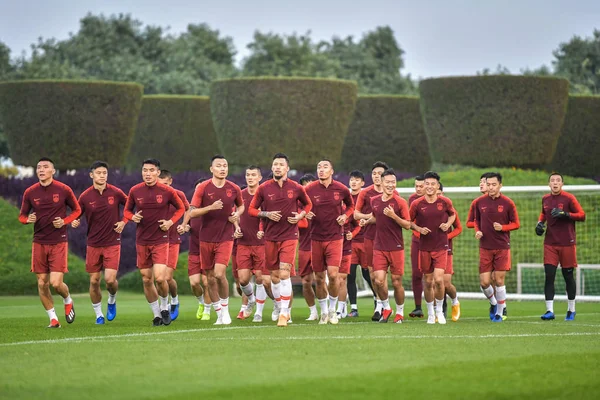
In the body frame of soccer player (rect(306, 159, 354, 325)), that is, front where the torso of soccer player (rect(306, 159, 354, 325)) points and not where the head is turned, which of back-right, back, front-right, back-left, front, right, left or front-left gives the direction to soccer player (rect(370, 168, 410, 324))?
left

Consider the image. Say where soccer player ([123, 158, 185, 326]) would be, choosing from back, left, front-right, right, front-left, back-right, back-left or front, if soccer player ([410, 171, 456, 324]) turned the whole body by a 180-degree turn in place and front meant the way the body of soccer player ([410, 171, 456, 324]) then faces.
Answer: left

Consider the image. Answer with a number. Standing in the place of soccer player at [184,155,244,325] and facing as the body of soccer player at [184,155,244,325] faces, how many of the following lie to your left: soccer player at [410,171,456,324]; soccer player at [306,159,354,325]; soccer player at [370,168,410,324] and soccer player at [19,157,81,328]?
3

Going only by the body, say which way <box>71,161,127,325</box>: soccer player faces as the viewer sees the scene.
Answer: toward the camera

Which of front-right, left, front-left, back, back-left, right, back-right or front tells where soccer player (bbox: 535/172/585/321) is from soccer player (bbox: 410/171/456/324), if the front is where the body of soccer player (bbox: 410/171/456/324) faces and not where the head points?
back-left

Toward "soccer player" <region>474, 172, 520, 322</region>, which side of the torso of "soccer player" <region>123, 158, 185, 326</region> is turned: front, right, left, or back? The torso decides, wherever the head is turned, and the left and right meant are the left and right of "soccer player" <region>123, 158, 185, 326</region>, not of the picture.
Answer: left

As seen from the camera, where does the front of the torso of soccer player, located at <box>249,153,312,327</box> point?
toward the camera

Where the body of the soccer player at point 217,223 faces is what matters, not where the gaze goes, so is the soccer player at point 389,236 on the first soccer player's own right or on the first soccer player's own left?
on the first soccer player's own left

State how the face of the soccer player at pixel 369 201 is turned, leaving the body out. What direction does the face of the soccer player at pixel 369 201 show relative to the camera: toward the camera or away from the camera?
toward the camera

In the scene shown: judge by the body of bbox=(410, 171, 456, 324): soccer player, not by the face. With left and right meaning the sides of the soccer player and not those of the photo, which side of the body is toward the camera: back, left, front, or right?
front

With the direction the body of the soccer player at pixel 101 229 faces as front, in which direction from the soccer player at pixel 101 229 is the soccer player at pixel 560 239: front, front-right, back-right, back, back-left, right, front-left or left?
left

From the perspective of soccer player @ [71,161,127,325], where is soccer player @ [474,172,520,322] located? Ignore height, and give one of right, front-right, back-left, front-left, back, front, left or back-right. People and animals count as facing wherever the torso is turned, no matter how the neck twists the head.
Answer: left
